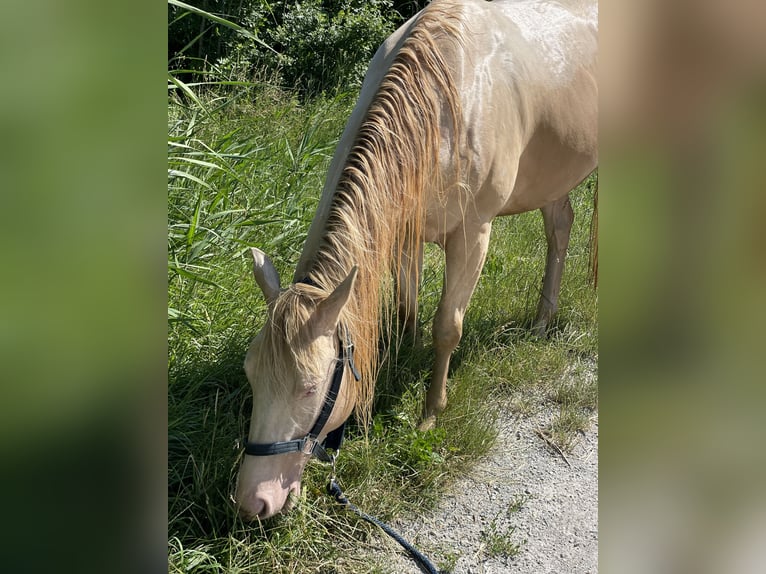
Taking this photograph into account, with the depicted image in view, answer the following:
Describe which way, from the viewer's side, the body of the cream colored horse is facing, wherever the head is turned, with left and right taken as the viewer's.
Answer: facing the viewer and to the left of the viewer

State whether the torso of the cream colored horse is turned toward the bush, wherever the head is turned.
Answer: no
